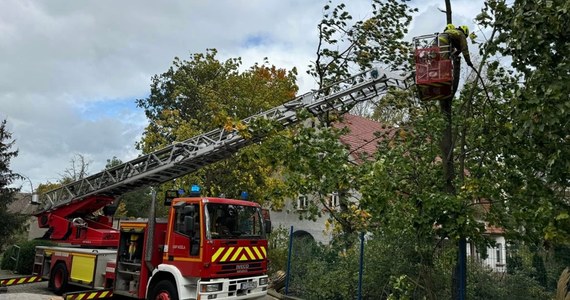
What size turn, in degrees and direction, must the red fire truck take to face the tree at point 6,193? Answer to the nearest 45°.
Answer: approximately 180°

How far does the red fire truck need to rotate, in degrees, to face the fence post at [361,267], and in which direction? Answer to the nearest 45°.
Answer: approximately 45° to its left

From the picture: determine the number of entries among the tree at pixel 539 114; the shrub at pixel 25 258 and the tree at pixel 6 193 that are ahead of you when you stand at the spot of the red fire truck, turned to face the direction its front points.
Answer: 1

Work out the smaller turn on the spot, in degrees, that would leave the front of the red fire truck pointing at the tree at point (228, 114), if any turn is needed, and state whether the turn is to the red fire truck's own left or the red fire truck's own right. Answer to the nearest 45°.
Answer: approximately 135° to the red fire truck's own left

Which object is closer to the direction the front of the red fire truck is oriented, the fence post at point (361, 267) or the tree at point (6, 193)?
the fence post

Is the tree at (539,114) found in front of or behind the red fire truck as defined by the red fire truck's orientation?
in front

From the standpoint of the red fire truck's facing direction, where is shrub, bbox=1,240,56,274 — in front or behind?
behind

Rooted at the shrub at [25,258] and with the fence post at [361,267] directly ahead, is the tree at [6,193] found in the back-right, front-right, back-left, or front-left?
back-left
